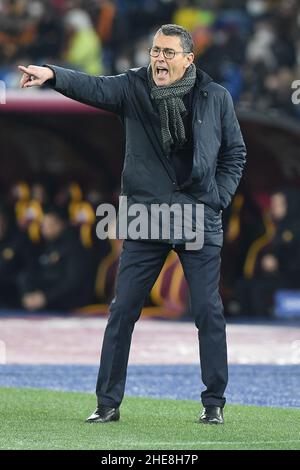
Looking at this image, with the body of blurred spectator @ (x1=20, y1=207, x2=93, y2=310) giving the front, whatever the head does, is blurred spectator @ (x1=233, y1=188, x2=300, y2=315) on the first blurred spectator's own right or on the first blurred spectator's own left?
on the first blurred spectator's own left

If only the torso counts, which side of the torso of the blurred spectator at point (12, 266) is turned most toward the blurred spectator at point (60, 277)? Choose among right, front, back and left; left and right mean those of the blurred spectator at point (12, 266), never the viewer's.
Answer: left

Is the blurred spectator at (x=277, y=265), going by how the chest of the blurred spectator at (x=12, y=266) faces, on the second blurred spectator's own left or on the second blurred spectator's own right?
on the second blurred spectator's own left

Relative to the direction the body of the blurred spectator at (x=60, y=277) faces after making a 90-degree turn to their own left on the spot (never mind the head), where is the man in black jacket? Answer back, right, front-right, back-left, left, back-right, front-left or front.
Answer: front-right

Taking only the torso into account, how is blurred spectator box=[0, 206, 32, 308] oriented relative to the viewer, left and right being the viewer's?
facing the viewer and to the left of the viewer

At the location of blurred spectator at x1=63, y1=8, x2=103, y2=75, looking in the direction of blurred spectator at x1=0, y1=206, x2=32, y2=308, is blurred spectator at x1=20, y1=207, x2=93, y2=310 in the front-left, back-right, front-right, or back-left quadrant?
front-left

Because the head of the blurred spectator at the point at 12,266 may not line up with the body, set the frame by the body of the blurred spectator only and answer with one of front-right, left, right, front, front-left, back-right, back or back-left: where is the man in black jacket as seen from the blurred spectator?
front-left

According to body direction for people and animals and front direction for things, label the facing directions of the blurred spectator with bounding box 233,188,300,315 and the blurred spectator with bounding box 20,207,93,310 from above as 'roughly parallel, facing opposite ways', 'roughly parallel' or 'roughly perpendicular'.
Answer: roughly parallel

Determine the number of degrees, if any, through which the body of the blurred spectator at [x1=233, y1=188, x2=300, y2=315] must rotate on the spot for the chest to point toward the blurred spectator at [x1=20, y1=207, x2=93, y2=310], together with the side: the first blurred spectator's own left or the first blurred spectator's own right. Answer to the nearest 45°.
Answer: approximately 45° to the first blurred spectator's own right

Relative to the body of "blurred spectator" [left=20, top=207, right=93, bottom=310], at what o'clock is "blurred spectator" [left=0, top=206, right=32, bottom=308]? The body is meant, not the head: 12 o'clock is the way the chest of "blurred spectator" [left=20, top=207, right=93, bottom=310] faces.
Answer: "blurred spectator" [left=0, top=206, right=32, bottom=308] is roughly at 3 o'clock from "blurred spectator" [left=20, top=207, right=93, bottom=310].

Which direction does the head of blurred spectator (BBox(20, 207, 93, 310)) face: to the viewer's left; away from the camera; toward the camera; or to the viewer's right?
toward the camera

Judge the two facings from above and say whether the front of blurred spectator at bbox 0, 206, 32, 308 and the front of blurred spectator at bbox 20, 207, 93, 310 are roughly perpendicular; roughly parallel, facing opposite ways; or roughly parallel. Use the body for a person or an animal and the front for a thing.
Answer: roughly parallel

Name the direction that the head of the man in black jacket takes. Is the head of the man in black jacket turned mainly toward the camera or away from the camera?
toward the camera
